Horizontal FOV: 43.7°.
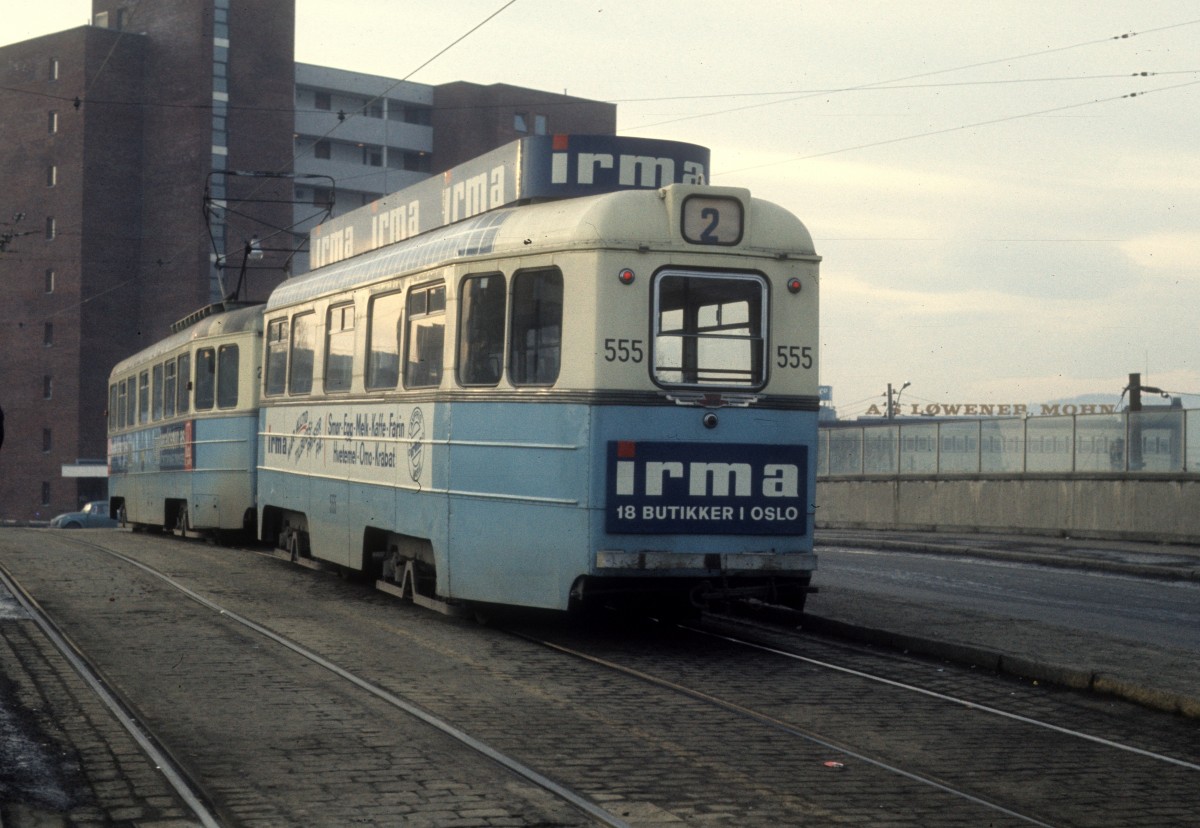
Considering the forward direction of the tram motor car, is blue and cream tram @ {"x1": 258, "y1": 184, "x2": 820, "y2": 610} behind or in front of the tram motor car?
behind

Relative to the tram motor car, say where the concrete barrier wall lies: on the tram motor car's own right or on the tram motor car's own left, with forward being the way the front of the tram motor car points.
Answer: on the tram motor car's own right

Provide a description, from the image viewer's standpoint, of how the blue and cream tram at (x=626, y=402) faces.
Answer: facing away from the viewer and to the left of the viewer

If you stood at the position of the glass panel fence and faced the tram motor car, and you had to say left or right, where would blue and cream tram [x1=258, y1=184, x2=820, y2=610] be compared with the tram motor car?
left

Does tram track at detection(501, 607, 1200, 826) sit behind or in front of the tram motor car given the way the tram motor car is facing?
behind

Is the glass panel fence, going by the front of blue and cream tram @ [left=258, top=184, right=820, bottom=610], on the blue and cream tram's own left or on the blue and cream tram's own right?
on the blue and cream tram's own right

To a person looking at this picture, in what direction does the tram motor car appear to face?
facing away from the viewer and to the left of the viewer

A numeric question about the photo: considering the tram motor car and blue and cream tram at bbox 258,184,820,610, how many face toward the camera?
0
